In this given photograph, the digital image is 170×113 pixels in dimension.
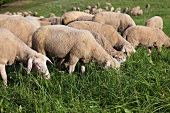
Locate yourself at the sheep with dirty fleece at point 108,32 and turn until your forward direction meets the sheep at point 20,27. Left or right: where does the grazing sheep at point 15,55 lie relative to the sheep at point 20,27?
left

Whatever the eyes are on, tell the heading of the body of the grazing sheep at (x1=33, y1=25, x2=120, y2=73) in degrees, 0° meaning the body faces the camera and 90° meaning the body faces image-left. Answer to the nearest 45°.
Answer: approximately 270°

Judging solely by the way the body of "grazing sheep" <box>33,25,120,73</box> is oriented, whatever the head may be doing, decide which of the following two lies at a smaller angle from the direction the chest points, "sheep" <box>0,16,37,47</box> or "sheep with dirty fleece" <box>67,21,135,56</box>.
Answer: the sheep with dirty fleece

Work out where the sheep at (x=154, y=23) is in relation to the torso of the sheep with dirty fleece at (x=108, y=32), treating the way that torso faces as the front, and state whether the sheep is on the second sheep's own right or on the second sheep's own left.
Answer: on the second sheep's own left

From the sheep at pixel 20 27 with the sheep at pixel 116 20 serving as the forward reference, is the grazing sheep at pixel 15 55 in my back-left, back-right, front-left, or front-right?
back-right

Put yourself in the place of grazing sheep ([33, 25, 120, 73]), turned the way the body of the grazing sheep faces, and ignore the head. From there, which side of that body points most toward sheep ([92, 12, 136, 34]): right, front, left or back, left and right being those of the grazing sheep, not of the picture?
left

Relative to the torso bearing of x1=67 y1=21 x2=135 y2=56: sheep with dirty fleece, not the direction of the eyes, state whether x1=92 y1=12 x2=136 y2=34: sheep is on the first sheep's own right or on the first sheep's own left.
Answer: on the first sheep's own left

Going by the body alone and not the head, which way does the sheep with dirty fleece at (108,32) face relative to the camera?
to the viewer's right

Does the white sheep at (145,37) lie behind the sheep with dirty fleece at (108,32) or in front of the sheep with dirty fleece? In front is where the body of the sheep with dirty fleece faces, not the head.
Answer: in front

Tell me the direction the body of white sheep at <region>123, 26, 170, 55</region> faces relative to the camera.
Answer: to the viewer's right
